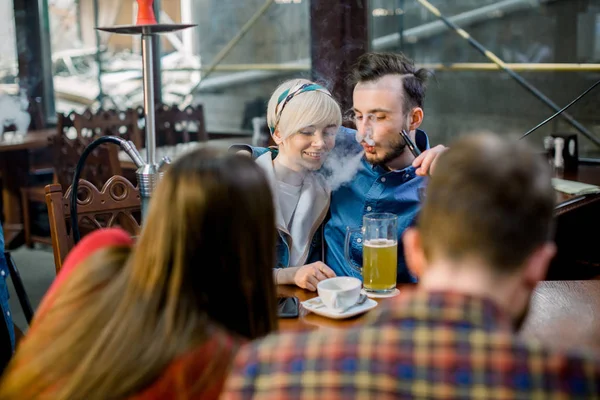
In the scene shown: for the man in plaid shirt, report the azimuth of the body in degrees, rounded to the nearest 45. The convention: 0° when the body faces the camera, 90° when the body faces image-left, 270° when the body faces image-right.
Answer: approximately 180°

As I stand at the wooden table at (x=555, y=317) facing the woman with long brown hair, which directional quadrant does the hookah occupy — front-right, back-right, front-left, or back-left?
front-right

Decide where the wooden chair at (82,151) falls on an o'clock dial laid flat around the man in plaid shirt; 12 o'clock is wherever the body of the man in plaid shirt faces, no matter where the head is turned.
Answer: The wooden chair is roughly at 11 o'clock from the man in plaid shirt.

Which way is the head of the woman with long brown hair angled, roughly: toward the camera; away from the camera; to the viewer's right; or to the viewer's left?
away from the camera

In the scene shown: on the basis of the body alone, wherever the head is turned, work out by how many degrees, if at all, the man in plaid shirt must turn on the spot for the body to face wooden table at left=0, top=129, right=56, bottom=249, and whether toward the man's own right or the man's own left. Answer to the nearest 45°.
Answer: approximately 45° to the man's own left

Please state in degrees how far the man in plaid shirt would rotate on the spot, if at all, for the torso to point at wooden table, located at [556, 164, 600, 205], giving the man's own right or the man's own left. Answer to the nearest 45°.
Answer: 0° — they already face it

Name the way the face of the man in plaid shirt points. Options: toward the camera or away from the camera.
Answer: away from the camera

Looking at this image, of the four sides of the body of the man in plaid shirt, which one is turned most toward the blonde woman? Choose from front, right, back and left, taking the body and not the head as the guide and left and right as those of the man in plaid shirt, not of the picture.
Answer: front

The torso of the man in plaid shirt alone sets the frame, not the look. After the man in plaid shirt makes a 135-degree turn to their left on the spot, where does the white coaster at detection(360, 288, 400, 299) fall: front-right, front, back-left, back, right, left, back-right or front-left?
back-right

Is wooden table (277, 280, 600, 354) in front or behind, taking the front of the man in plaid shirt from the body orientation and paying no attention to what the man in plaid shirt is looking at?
in front

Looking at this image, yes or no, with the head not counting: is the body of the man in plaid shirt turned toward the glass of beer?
yes

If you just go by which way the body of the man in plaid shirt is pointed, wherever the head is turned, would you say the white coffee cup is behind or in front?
in front
